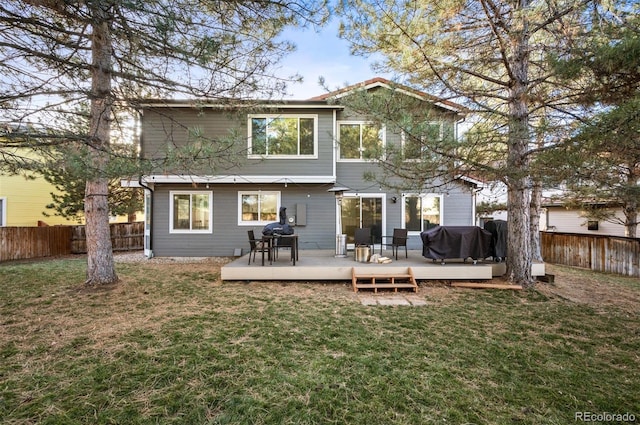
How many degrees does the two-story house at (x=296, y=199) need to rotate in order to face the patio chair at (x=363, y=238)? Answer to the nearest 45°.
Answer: approximately 135° to its right

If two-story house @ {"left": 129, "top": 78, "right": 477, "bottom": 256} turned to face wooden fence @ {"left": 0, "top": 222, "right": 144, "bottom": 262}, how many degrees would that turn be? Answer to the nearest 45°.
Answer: approximately 90° to its left

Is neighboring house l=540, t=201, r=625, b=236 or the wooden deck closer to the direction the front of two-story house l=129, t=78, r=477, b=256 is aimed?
the neighboring house

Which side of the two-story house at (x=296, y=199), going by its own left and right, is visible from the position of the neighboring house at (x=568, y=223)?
right

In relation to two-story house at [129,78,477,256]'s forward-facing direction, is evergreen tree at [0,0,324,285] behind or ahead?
behind

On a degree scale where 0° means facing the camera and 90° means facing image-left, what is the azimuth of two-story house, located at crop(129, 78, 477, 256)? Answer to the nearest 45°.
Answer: approximately 180°

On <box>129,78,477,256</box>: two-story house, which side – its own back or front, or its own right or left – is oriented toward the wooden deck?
back

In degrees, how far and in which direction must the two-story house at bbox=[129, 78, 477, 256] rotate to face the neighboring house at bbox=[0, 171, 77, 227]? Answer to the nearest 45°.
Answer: approximately 90° to its left

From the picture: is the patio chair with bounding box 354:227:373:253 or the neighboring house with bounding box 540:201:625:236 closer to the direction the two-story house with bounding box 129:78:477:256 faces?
the neighboring house
